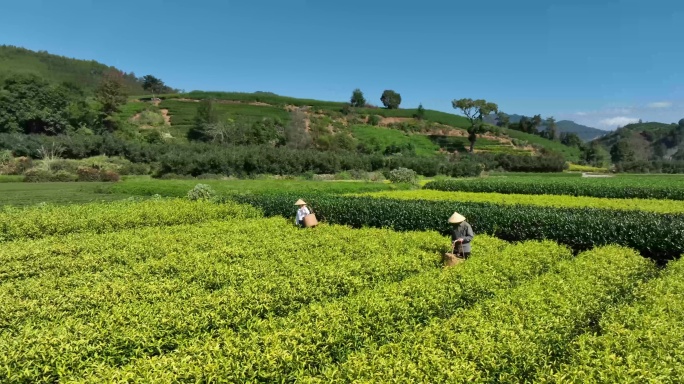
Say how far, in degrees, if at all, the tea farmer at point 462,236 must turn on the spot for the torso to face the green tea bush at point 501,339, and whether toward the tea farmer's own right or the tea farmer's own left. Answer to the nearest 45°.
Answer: approximately 45° to the tea farmer's own left

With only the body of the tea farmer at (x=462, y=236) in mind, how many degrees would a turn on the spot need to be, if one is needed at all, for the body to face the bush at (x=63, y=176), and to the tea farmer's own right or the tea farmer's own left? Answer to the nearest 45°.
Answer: approximately 90° to the tea farmer's own right

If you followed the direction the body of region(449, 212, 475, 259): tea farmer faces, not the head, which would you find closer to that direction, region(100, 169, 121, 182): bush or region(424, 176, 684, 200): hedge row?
the bush

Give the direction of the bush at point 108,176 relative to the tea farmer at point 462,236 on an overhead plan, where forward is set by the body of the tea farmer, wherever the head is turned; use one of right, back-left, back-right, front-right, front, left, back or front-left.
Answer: right

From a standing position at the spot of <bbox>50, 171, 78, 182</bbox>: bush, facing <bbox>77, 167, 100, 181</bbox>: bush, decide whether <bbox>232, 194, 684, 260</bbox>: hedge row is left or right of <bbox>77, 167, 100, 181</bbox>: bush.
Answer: right

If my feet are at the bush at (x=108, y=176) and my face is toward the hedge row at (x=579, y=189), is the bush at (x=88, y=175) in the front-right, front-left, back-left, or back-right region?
back-right

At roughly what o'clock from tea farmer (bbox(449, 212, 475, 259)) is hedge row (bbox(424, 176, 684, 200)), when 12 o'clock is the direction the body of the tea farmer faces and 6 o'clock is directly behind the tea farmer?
The hedge row is roughly at 5 o'clock from the tea farmer.
